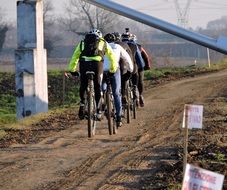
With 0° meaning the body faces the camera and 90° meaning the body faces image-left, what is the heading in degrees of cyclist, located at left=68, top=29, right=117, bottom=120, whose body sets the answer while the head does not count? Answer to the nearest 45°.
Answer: approximately 180°

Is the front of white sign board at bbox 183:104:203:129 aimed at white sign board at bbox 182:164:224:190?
yes

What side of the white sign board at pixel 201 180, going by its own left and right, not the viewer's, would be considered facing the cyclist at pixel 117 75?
back

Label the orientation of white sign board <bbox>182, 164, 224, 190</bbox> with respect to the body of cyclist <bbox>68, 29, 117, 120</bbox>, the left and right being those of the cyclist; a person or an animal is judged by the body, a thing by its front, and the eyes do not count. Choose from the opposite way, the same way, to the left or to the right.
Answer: the opposite way

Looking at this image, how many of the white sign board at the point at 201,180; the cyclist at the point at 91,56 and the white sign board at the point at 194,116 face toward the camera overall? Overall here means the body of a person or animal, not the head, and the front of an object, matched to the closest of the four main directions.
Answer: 2

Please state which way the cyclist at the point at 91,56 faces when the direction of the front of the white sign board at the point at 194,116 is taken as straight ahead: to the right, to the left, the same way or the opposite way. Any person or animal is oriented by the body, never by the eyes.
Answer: the opposite way

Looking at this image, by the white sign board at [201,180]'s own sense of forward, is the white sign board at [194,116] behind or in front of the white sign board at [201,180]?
behind

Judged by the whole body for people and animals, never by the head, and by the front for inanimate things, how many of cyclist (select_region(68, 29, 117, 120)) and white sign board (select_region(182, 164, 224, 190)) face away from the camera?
1
